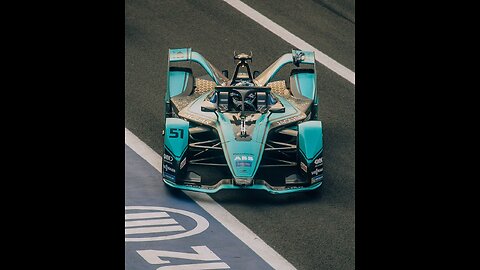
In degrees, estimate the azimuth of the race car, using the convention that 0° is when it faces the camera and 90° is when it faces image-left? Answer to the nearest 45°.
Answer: approximately 0°
